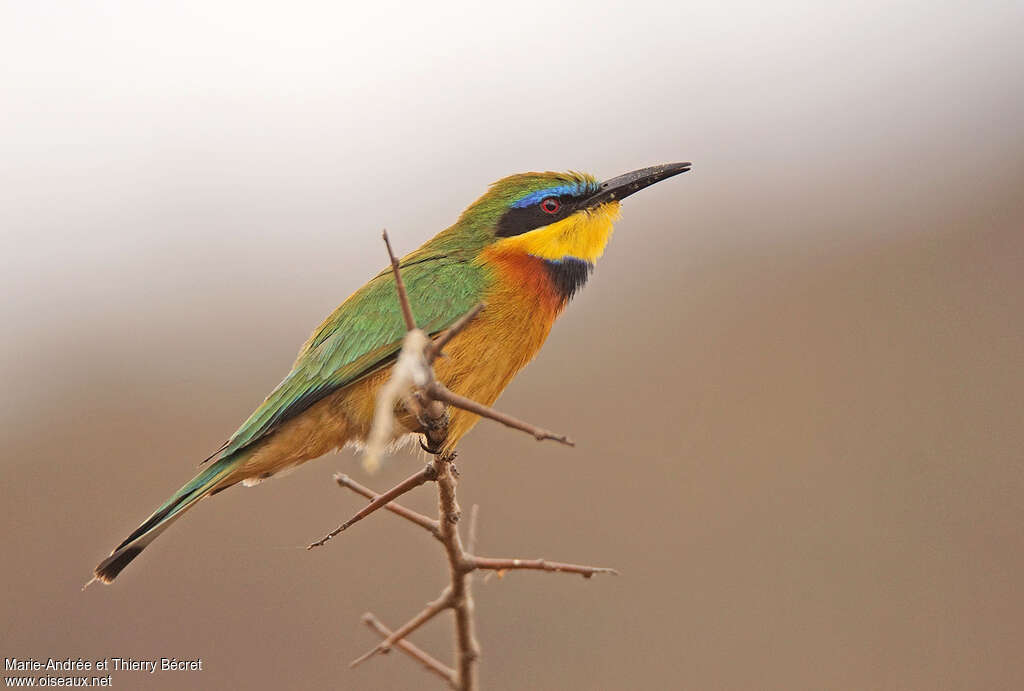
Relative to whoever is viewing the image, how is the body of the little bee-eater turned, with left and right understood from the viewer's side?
facing to the right of the viewer
